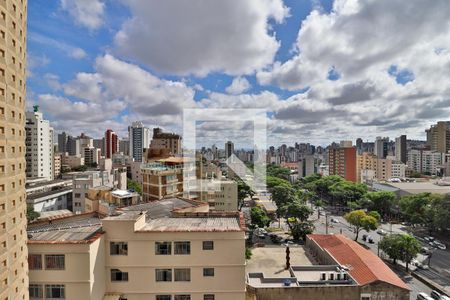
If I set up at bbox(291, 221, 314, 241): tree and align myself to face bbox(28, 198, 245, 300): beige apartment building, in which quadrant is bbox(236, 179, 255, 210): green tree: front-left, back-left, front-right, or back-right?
back-right
